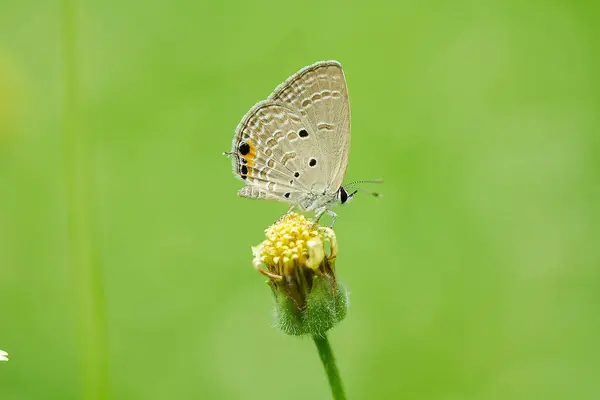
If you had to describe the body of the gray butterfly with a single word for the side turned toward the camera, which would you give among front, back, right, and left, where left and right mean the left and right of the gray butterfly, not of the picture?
right

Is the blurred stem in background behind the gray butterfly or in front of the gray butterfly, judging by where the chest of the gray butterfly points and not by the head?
behind
